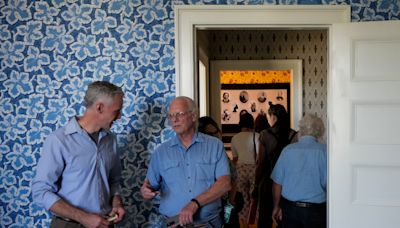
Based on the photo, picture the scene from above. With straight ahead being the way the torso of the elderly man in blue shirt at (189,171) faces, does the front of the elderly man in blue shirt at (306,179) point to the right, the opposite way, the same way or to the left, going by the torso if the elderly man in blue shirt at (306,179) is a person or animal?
the opposite way

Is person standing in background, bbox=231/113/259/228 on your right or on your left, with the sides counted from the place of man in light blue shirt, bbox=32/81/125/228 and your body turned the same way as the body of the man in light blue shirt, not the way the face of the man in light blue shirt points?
on your left

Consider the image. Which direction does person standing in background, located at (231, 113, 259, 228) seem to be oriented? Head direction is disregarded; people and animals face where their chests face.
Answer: away from the camera

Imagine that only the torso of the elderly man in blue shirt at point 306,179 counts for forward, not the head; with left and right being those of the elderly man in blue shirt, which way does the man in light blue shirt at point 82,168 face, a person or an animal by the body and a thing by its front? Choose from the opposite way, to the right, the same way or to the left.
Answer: to the right

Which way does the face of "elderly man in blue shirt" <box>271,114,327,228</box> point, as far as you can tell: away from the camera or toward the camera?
away from the camera

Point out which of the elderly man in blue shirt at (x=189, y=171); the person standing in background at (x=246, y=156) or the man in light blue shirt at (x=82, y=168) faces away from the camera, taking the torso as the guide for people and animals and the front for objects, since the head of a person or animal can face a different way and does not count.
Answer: the person standing in background

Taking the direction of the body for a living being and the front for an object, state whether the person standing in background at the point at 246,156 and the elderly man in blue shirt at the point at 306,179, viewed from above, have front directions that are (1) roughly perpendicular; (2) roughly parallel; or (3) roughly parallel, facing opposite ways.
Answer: roughly parallel

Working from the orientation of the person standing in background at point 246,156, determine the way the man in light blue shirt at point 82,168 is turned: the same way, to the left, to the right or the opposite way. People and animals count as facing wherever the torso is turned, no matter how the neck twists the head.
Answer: to the right

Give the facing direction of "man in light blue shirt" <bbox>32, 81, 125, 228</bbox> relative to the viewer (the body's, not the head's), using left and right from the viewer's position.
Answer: facing the viewer and to the right of the viewer

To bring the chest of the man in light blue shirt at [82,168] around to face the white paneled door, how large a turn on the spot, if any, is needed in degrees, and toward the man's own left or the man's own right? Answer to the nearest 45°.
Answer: approximately 45° to the man's own left

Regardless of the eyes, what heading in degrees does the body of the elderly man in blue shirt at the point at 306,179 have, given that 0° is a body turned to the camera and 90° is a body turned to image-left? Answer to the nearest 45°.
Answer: approximately 180°

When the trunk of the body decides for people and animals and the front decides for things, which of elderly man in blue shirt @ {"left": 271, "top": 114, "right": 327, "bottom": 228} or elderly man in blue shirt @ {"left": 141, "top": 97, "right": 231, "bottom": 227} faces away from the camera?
elderly man in blue shirt @ {"left": 271, "top": 114, "right": 327, "bottom": 228}

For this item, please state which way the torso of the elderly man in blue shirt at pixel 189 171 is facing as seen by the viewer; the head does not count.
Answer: toward the camera

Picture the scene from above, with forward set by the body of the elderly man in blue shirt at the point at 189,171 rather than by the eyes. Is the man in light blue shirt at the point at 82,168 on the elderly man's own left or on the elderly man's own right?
on the elderly man's own right
